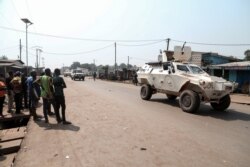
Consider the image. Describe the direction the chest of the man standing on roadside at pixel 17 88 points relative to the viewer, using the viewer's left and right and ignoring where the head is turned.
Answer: facing away from the viewer and to the right of the viewer

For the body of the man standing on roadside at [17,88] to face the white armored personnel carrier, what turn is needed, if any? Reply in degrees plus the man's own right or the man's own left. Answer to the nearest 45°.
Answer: approximately 45° to the man's own right
